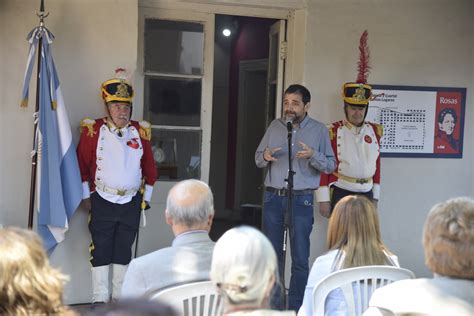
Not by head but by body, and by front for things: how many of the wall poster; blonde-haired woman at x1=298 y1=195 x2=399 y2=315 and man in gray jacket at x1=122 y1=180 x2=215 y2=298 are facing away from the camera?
2

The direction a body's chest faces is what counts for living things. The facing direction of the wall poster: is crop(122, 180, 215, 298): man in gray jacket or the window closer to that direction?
the man in gray jacket

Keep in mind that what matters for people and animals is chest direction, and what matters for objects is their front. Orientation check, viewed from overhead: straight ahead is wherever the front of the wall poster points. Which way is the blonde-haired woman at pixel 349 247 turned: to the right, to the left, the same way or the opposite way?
the opposite way

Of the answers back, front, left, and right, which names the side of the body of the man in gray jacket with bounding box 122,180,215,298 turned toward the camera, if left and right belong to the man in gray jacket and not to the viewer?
back

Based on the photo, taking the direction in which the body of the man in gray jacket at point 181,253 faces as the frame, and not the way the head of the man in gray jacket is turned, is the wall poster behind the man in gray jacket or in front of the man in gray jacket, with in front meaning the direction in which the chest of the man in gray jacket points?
in front

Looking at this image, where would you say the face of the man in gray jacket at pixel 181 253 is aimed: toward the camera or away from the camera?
away from the camera

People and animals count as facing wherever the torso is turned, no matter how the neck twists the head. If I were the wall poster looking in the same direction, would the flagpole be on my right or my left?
on my right

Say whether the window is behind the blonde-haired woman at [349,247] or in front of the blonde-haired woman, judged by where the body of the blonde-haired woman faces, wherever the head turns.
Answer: in front

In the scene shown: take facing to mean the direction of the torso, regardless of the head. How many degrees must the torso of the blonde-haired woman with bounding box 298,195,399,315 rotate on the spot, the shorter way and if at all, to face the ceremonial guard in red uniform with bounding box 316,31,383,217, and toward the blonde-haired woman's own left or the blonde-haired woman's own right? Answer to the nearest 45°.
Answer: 0° — they already face them

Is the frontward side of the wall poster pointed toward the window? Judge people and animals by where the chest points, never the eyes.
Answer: no

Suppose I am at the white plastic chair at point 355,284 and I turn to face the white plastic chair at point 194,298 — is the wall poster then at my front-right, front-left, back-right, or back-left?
back-right

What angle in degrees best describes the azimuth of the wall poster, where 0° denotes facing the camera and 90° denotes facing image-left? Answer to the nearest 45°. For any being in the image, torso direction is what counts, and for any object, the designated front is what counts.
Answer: approximately 0°

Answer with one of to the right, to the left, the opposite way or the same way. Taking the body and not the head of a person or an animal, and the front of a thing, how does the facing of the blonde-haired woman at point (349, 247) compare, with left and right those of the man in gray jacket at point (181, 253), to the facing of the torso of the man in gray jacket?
the same way

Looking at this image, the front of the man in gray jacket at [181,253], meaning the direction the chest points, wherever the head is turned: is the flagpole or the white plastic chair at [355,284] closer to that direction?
the flagpole

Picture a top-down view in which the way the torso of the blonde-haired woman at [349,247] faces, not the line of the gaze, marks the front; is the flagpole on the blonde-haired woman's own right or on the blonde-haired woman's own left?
on the blonde-haired woman's own left

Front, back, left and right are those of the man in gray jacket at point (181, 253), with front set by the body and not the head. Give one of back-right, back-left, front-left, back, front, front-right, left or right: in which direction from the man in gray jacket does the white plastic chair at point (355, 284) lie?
right

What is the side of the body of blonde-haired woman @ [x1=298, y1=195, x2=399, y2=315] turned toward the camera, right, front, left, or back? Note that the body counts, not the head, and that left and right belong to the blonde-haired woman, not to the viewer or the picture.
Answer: back

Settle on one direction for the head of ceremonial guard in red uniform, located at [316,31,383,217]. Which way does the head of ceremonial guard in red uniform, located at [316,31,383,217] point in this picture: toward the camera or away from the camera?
toward the camera
